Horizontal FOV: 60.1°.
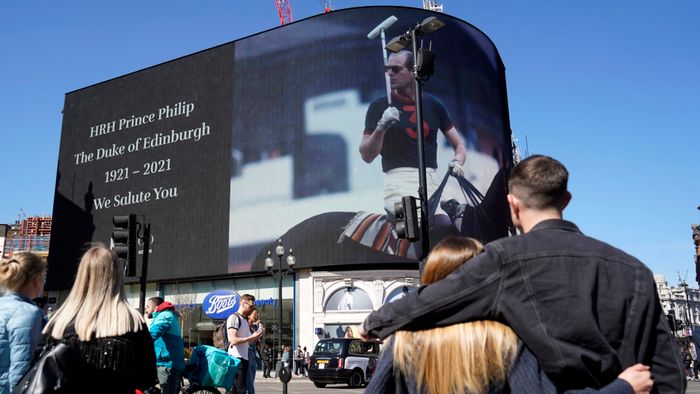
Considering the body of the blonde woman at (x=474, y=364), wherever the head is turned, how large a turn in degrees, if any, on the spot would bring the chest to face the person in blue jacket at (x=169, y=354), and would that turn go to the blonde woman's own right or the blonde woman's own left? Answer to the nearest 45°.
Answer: approximately 45° to the blonde woman's own left

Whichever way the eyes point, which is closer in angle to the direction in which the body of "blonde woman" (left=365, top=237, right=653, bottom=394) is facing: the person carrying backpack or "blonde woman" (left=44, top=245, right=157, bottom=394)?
the person carrying backpack

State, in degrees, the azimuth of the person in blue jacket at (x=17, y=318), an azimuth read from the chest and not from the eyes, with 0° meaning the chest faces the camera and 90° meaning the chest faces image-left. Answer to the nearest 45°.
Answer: approximately 225°

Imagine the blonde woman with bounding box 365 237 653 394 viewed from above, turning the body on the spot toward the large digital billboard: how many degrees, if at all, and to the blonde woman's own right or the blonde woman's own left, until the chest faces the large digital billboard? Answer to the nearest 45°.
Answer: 0° — they already face it

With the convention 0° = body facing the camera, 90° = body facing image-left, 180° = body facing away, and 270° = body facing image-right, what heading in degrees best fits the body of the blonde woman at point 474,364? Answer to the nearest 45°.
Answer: approximately 180°

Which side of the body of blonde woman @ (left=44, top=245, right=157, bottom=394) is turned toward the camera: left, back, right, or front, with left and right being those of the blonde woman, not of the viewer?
back

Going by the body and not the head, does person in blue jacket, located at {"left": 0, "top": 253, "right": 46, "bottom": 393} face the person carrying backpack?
yes
